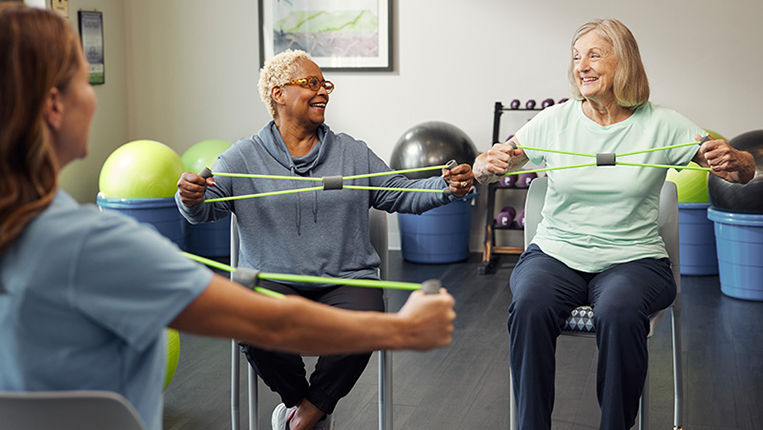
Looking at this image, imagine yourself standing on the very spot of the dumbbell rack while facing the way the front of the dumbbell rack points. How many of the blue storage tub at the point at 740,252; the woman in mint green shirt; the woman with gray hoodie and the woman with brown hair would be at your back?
0

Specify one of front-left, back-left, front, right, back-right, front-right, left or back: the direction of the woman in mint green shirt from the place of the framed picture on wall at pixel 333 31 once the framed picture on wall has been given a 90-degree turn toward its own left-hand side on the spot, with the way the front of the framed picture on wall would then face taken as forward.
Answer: right

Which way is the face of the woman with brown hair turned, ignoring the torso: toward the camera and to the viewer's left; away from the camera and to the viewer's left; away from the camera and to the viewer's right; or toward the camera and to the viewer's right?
away from the camera and to the viewer's right

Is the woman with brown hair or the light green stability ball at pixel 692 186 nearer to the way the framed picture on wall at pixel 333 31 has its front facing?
the woman with brown hair

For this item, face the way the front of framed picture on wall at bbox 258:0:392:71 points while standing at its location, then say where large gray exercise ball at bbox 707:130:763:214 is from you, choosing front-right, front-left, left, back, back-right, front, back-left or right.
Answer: front-left

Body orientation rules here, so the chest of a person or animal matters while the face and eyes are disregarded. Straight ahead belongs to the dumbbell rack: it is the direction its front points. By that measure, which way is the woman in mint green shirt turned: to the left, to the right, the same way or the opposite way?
the same way

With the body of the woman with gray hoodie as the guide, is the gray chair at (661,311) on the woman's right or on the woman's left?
on the woman's left

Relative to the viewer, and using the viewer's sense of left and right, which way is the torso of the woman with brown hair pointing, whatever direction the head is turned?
facing away from the viewer and to the right of the viewer

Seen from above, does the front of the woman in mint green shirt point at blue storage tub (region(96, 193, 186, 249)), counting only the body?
no

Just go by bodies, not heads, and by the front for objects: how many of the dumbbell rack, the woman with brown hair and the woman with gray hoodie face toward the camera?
2

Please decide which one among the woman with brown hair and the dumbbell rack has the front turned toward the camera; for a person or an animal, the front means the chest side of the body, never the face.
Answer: the dumbbell rack

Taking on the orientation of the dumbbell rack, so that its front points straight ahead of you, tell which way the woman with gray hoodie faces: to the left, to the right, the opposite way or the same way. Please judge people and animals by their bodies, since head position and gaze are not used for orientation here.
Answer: the same way

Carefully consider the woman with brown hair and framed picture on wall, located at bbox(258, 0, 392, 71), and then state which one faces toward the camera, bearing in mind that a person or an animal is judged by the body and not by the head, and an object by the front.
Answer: the framed picture on wall

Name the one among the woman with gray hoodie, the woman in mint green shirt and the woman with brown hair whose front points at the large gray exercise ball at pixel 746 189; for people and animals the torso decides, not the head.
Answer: the woman with brown hair

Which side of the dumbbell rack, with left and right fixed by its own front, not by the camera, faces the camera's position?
front

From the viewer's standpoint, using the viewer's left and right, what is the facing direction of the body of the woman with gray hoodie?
facing the viewer

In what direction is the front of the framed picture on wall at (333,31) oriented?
toward the camera

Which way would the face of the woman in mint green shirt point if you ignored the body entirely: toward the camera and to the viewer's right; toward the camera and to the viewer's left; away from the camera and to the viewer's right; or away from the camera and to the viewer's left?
toward the camera and to the viewer's left

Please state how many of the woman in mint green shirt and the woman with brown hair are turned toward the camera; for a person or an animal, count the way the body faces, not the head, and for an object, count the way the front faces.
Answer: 1
